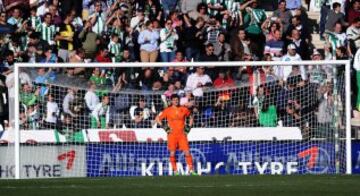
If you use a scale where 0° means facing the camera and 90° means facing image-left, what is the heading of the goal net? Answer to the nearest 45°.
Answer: approximately 0°

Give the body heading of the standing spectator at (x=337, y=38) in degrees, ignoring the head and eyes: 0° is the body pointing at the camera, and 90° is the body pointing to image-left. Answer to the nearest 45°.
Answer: approximately 0°

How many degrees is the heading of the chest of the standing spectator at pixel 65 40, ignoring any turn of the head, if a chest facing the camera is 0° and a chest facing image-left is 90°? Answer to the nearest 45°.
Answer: approximately 315°

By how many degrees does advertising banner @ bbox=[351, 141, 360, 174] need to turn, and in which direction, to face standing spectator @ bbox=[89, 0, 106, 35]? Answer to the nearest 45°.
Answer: approximately 90° to its right
